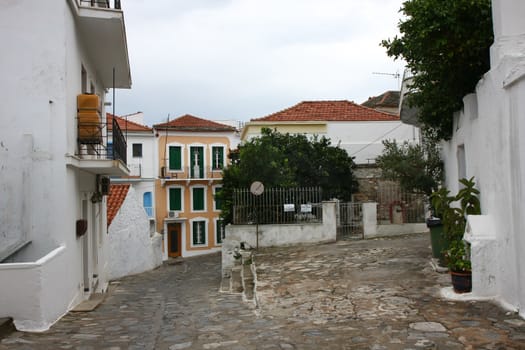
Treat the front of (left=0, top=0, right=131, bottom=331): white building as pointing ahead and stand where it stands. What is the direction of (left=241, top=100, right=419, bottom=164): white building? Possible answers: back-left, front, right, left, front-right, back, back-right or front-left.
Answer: front-left

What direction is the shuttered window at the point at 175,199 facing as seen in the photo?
toward the camera

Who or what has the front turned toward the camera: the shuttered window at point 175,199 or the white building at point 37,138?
the shuttered window

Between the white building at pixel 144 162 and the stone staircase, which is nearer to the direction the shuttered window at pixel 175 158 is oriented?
the stone staircase

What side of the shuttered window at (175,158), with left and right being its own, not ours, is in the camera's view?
front

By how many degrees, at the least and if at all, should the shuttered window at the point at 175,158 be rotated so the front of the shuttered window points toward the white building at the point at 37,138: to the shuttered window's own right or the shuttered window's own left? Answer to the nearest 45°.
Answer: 0° — it already faces it

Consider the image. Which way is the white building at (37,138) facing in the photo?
to the viewer's right

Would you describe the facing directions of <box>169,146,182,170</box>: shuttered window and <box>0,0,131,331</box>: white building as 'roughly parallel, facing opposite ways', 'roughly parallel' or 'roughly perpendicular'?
roughly perpendicular

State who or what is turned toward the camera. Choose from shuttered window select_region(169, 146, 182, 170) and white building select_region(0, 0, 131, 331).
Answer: the shuttered window

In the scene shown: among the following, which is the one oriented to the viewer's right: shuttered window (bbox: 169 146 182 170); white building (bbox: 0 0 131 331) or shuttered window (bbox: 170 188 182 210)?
the white building

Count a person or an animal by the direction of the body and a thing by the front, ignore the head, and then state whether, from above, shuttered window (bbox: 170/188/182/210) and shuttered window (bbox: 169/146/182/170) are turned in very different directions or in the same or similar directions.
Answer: same or similar directions

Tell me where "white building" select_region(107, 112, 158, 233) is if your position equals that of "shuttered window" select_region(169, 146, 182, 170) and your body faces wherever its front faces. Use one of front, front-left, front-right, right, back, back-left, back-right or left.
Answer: right

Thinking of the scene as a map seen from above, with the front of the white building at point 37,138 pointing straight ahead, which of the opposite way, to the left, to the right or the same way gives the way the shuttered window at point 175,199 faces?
to the right

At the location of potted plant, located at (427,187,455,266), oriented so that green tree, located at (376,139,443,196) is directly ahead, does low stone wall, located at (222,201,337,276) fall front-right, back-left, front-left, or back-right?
front-left

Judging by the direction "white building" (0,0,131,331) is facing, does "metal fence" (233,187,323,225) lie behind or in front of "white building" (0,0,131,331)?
in front

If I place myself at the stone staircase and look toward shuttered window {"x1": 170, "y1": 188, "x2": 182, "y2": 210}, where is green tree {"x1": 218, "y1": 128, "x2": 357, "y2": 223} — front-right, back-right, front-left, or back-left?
front-right

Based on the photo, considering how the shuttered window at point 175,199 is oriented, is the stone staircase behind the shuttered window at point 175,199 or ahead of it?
ahead
